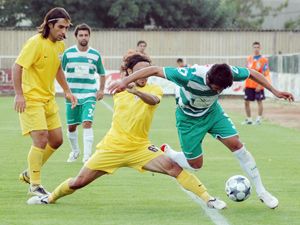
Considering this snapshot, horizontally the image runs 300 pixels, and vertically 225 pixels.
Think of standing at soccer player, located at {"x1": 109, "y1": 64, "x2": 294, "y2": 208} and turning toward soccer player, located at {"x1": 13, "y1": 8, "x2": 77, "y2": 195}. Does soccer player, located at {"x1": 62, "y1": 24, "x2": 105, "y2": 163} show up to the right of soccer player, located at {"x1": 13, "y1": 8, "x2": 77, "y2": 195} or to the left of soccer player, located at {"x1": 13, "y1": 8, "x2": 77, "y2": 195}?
right

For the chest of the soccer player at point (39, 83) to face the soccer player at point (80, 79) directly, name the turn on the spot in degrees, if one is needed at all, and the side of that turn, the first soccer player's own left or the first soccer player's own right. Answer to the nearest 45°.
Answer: approximately 135° to the first soccer player's own left

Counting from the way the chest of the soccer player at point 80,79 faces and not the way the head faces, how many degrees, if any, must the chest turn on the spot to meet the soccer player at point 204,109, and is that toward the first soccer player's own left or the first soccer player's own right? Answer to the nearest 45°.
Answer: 0° — they already face them

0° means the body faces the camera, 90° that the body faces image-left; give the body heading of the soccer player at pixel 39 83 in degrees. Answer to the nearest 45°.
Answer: approximately 315°

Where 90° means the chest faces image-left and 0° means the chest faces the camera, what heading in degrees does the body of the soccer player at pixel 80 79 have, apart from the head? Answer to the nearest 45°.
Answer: approximately 0°

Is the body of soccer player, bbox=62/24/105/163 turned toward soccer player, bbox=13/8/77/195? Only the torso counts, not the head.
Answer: yes
